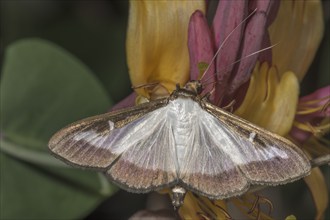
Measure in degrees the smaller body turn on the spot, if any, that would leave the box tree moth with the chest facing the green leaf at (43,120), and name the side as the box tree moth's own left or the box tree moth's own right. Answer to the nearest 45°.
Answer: approximately 45° to the box tree moth's own left

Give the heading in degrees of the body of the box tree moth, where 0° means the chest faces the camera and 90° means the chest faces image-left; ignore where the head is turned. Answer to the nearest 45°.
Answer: approximately 180°
